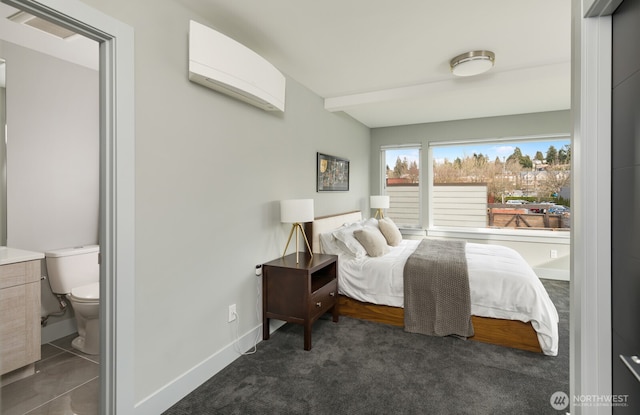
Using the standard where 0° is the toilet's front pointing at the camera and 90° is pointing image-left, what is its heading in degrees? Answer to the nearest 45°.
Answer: approximately 315°

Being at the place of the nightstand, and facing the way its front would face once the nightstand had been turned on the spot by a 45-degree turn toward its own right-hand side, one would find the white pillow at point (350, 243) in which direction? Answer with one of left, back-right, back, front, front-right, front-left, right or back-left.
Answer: back-left

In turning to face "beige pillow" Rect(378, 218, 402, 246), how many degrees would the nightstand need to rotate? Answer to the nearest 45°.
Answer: approximately 90° to its left

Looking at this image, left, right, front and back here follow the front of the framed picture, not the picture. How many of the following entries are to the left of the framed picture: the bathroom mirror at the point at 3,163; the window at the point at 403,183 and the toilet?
1

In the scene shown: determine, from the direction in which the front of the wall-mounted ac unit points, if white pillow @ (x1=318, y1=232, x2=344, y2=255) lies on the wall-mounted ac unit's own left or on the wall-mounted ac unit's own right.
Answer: on the wall-mounted ac unit's own left

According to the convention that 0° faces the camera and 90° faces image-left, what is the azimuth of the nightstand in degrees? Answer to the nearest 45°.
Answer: approximately 315°

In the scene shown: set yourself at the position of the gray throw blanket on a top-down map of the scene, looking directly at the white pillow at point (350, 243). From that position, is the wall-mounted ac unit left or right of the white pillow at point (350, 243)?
left
